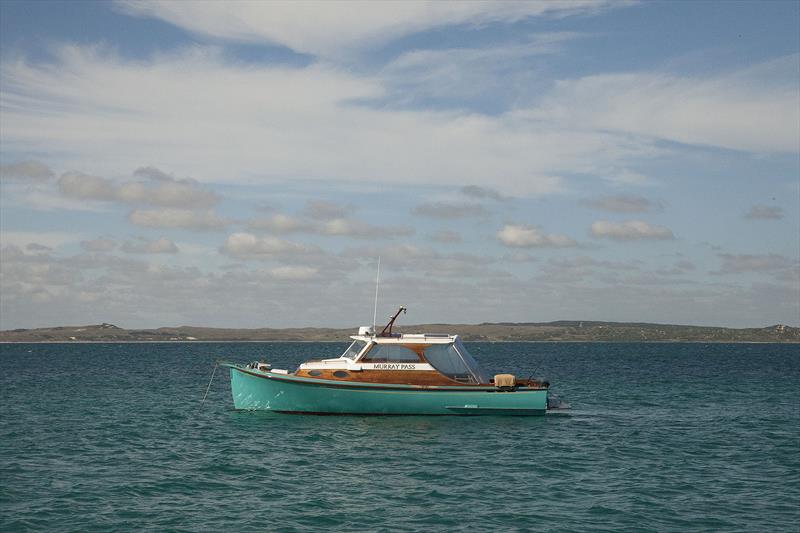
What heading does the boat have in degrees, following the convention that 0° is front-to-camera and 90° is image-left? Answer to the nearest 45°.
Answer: approximately 90°
